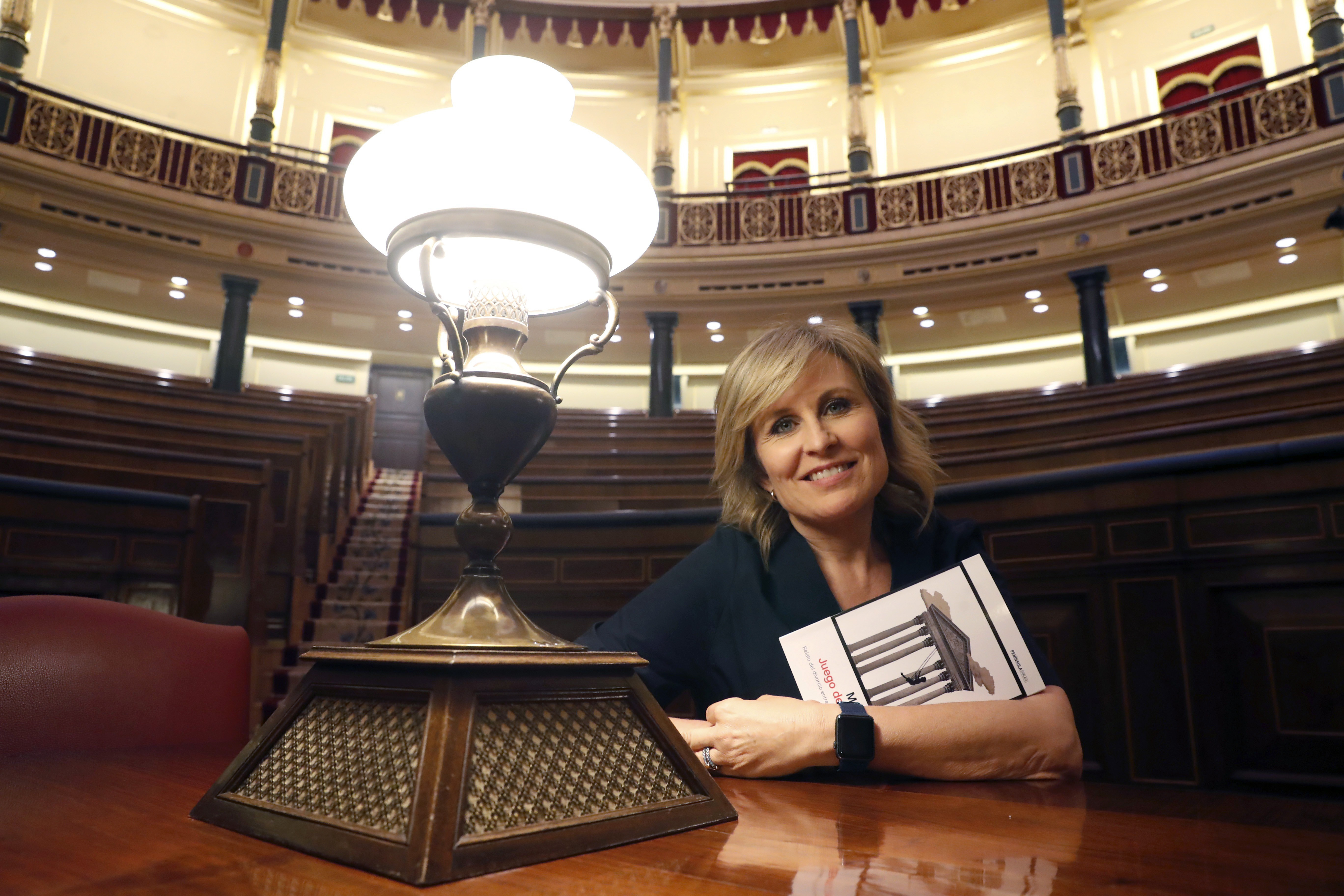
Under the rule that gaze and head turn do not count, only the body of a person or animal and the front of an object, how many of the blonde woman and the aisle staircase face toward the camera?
2

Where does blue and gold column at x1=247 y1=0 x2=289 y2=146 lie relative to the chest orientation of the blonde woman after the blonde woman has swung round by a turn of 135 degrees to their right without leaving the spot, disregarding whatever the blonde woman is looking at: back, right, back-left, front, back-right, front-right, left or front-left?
front

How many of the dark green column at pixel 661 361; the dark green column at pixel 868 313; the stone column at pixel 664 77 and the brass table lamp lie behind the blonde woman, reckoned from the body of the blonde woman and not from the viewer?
3

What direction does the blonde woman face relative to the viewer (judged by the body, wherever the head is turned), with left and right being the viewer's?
facing the viewer

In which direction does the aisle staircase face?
toward the camera

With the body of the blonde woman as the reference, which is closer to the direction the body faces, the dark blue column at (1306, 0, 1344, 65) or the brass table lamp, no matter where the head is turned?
the brass table lamp

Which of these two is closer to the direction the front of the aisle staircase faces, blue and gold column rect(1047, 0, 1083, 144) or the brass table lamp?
the brass table lamp

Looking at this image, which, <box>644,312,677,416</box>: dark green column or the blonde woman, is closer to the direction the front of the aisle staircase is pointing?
the blonde woman

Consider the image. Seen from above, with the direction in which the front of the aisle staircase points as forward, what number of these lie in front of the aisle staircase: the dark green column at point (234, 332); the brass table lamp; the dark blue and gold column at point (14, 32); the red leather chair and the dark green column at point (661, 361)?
2

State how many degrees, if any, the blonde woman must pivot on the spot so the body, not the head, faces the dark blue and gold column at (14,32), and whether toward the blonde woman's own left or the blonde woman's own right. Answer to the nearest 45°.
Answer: approximately 135° to the blonde woman's own right

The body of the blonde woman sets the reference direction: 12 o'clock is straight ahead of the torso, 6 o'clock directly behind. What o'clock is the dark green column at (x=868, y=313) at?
The dark green column is roughly at 6 o'clock from the blonde woman.

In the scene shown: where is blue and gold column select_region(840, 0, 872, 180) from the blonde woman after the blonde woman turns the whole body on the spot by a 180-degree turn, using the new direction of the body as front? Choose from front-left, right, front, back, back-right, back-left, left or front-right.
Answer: front

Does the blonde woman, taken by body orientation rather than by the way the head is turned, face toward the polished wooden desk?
yes

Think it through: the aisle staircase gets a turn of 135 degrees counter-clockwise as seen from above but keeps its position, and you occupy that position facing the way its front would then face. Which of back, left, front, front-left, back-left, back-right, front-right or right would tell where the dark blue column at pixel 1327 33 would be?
front-right

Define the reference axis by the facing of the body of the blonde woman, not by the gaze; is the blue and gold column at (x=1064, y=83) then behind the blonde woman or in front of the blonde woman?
behind

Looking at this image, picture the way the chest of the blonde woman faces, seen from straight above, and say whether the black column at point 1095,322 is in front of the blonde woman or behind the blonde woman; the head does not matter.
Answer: behind
